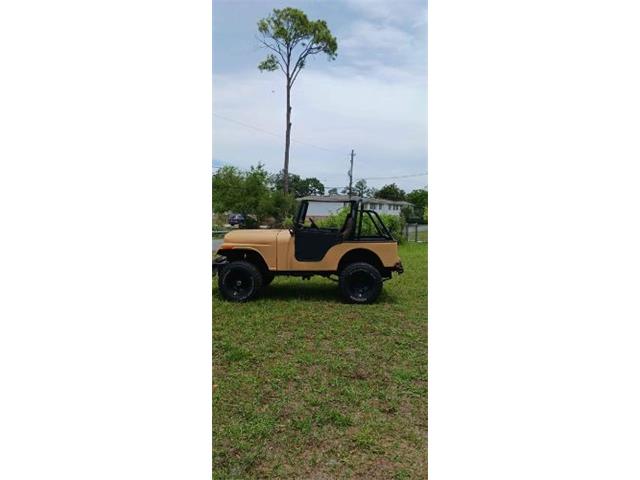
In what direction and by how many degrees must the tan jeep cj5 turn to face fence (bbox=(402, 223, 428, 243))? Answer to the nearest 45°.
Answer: approximately 135° to its right

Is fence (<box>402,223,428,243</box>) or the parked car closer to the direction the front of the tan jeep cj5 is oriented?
the parked car

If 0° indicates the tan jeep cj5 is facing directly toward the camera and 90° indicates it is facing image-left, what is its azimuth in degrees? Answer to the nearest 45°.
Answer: approximately 90°
